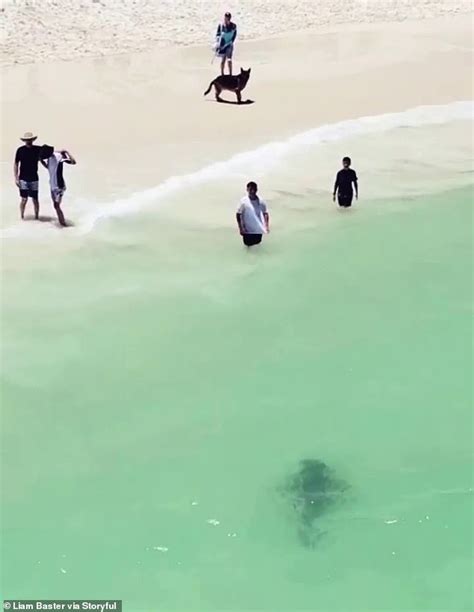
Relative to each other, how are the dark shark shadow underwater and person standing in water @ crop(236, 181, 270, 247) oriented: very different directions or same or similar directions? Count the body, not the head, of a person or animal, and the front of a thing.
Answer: very different directions

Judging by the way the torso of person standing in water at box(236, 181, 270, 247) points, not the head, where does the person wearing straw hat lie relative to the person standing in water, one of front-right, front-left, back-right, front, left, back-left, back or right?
right

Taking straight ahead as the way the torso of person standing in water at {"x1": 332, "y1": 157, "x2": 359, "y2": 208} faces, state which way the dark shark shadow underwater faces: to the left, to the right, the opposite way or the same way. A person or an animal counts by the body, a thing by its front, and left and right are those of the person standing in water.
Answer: the opposite way

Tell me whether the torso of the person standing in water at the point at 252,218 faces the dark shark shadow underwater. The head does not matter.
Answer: yes

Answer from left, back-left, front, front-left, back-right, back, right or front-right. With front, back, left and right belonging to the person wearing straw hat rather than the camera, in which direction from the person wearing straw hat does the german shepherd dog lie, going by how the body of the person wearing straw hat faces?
back-left

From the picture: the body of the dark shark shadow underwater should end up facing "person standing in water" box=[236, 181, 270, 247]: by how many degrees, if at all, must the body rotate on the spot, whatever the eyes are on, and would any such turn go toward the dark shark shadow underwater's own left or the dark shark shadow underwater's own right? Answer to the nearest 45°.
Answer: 0° — it already faces them

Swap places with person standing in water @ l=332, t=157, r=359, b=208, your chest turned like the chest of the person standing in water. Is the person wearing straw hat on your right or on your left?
on your right

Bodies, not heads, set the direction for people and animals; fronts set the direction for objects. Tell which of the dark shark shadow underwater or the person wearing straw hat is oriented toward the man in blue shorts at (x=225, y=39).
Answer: the dark shark shadow underwater

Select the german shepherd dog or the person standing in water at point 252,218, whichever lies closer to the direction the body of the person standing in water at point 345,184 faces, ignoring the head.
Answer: the person standing in water

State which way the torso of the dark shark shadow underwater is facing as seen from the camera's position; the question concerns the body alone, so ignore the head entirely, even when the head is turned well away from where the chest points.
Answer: away from the camera

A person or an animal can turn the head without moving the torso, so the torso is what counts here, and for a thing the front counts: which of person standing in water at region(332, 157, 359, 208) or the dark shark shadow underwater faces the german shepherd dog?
the dark shark shadow underwater

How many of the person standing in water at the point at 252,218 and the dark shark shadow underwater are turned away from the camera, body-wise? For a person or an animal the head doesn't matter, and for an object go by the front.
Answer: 1

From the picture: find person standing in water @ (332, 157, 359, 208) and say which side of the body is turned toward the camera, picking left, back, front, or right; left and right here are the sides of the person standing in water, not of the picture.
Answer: front
